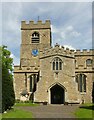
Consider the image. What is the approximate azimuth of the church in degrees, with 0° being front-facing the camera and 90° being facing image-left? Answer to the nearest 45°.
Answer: approximately 0°
